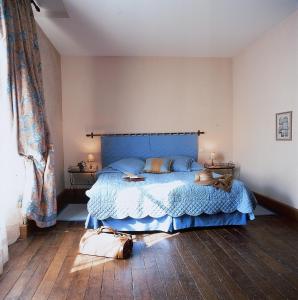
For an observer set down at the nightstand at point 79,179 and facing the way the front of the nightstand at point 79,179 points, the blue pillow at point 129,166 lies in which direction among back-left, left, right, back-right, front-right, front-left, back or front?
front-left

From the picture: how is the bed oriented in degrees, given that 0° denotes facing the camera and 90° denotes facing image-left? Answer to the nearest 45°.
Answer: approximately 0°

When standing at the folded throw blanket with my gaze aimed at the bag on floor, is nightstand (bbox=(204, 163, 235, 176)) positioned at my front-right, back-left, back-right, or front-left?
back-right

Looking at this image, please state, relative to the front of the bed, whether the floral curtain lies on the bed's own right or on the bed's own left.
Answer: on the bed's own right

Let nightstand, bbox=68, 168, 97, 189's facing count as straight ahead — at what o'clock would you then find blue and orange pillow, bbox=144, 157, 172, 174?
The blue and orange pillow is roughly at 10 o'clock from the nightstand.

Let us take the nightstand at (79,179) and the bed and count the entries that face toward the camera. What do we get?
2

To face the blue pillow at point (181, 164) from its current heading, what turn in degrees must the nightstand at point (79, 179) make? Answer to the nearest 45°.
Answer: approximately 45° to its left

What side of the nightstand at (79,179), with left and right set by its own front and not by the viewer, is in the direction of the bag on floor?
front

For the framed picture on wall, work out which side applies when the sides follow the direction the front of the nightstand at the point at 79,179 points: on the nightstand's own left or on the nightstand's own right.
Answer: on the nightstand's own left

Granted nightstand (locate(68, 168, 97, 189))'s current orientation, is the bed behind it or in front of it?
in front

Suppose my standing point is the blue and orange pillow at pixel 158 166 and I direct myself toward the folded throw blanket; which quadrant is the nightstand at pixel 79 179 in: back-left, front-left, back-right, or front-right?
back-right

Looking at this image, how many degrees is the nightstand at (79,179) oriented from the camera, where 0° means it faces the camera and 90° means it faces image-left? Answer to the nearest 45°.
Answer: approximately 0°
